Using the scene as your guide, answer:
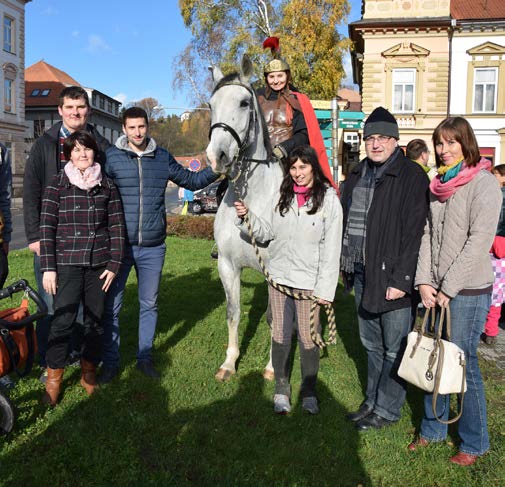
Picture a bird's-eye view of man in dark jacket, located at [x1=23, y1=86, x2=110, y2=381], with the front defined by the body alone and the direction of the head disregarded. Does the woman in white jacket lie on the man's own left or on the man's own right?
on the man's own left

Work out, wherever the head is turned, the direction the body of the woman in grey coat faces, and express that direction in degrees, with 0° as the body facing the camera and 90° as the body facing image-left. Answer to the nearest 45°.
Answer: approximately 45°

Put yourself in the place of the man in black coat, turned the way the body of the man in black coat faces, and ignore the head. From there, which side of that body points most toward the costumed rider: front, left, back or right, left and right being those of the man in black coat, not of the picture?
right

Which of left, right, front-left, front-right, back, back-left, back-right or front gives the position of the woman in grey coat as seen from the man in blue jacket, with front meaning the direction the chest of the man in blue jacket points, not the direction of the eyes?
front-left

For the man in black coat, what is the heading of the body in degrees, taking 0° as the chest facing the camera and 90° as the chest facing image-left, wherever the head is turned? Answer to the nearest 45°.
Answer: approximately 45°

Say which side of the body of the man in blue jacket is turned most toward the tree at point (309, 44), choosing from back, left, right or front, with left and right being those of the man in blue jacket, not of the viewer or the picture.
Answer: back

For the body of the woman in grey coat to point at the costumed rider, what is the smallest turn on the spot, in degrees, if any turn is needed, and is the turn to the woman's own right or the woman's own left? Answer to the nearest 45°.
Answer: approximately 90° to the woman's own right

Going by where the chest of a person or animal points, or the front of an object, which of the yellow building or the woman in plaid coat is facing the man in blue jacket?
the yellow building

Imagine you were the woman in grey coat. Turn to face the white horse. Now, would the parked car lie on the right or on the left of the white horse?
right

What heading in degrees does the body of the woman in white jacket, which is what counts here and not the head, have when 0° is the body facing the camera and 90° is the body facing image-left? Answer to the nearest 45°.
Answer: approximately 0°
